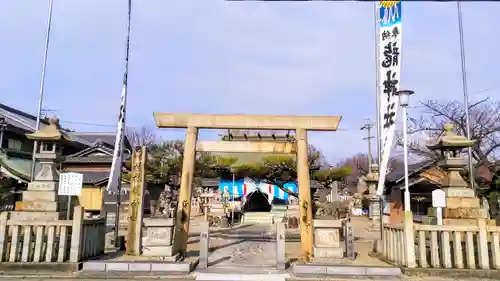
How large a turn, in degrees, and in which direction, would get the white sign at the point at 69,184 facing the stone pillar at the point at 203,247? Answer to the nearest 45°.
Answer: approximately 45° to its left

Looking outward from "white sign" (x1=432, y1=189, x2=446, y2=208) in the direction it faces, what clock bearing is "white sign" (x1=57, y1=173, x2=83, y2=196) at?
"white sign" (x1=57, y1=173, x2=83, y2=196) is roughly at 2 o'clock from "white sign" (x1=432, y1=189, x2=446, y2=208).

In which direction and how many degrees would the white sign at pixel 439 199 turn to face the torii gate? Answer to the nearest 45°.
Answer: approximately 90° to its right

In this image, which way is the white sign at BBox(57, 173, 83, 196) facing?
toward the camera

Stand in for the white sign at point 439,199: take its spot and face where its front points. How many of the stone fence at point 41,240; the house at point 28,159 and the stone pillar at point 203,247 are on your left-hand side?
0

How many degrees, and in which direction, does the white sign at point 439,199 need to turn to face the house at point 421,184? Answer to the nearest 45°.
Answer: approximately 180°

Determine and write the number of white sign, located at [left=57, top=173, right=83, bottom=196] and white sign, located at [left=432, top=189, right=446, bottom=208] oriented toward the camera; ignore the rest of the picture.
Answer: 2

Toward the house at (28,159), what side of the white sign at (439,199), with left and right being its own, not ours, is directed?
right

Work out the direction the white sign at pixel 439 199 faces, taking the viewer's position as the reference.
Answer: facing the viewer

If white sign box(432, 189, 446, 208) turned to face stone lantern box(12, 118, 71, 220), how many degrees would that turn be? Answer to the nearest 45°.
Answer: approximately 45° to its right

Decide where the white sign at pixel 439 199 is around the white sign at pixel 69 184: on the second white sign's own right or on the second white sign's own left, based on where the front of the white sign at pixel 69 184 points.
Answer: on the second white sign's own left
